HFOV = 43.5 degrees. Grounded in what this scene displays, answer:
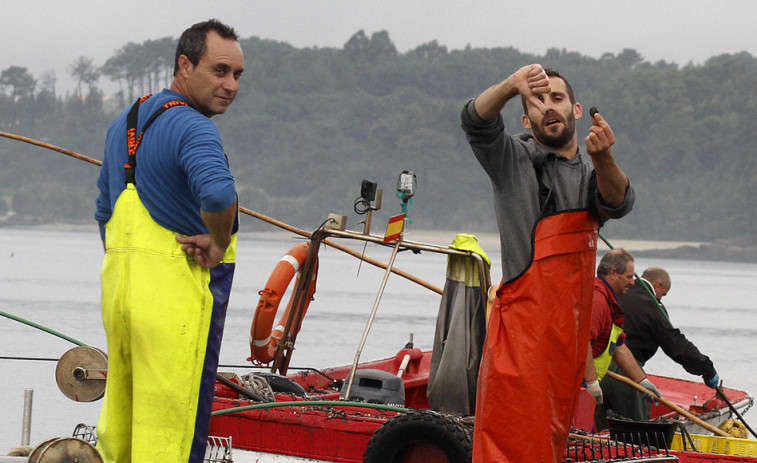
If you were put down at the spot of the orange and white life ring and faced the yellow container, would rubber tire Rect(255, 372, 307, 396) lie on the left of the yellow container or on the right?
right

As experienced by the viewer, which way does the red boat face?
facing to the right of the viewer

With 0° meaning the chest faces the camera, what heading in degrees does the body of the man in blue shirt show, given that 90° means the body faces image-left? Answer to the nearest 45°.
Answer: approximately 225°

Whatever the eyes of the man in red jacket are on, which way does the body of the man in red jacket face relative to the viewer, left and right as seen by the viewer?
facing to the right of the viewer

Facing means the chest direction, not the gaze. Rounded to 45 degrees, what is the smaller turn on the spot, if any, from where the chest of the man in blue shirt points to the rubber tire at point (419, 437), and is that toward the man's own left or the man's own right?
0° — they already face it

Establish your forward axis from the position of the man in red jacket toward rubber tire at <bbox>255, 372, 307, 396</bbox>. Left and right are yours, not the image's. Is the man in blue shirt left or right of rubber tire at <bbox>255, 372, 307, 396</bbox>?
left

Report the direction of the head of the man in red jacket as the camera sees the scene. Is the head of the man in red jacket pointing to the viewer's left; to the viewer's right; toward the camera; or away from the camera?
to the viewer's right

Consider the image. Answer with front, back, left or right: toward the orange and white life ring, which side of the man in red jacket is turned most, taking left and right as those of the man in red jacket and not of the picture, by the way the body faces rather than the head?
back
